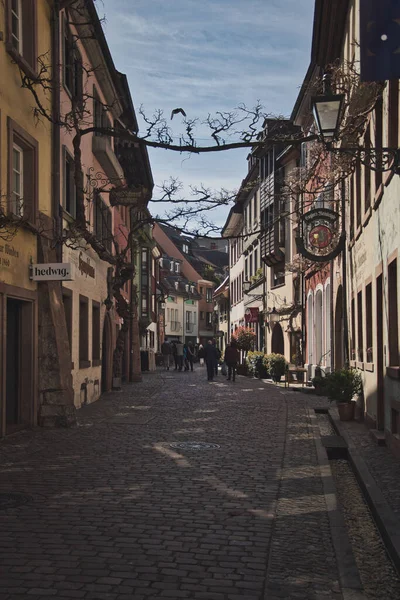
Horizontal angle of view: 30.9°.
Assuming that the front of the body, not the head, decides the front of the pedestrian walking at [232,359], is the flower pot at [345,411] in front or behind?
behind

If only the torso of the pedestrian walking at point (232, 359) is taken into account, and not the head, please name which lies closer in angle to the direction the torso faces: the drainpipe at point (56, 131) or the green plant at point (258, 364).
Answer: the green plant

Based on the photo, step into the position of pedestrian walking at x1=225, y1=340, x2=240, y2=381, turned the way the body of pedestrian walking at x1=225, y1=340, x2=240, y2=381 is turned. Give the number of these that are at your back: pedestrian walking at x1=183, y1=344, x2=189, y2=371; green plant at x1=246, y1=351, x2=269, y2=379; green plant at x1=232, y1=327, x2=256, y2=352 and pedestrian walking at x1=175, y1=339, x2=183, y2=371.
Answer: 0

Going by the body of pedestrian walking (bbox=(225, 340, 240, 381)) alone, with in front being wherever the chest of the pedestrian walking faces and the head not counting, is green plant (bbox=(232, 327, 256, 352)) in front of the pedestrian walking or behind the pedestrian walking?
in front

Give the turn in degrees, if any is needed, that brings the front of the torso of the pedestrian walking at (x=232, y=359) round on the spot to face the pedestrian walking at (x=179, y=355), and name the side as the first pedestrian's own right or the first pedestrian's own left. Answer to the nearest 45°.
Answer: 0° — they already face them

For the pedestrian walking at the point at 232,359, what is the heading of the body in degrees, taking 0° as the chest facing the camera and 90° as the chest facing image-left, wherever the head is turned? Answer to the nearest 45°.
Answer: approximately 180°

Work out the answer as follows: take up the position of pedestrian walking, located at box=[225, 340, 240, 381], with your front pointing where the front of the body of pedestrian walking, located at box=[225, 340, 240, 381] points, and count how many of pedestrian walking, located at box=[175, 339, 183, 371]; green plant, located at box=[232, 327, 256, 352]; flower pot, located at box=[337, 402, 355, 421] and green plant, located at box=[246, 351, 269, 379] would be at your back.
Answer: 1

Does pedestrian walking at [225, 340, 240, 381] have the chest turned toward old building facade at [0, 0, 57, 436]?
no

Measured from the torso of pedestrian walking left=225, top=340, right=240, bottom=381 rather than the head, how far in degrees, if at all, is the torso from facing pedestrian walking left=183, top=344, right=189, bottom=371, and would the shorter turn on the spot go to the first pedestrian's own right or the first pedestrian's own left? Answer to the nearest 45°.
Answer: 0° — they already face them

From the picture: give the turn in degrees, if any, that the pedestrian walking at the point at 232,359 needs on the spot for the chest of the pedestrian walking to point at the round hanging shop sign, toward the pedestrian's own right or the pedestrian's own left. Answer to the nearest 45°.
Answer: approximately 180°
